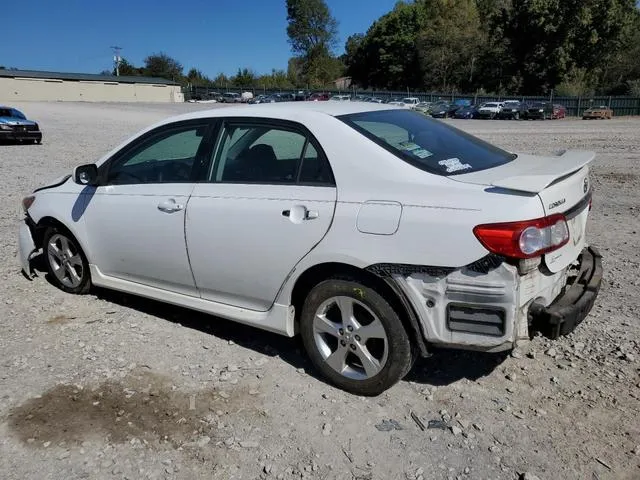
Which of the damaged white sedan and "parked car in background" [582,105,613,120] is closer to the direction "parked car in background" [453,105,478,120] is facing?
the damaged white sedan

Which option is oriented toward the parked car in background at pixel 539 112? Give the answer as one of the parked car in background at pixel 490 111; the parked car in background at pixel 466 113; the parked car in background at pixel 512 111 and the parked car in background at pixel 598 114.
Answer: the parked car in background at pixel 598 114

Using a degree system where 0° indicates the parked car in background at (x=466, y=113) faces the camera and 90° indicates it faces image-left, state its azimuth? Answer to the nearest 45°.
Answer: approximately 45°

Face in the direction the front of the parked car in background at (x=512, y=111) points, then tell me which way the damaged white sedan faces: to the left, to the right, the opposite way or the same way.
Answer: to the right

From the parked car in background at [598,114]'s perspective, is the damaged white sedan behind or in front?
in front

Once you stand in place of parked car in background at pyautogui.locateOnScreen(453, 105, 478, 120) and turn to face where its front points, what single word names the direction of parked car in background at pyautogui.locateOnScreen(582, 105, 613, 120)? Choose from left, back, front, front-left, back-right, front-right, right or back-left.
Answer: back-left

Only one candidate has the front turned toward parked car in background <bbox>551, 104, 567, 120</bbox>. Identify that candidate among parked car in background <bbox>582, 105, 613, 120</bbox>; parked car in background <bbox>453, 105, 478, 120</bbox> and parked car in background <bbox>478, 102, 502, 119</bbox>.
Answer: parked car in background <bbox>582, 105, 613, 120</bbox>

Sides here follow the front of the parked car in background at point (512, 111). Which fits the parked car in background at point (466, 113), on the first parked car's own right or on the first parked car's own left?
on the first parked car's own right

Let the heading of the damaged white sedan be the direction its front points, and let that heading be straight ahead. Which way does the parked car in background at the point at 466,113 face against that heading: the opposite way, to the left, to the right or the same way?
to the left

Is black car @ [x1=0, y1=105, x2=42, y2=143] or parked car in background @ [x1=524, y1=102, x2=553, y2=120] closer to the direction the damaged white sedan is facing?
the black car
